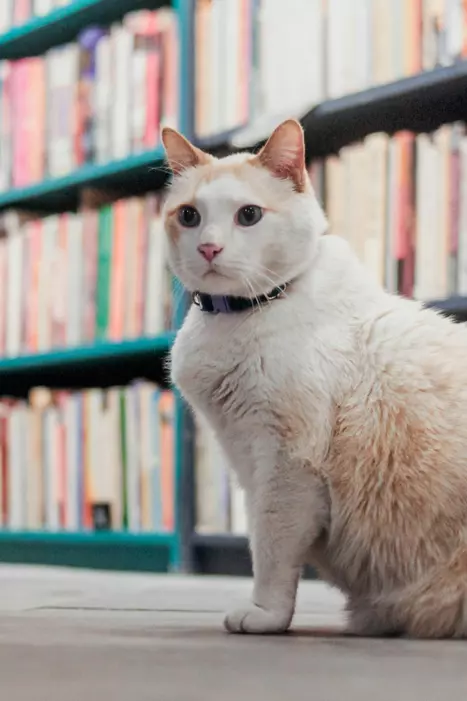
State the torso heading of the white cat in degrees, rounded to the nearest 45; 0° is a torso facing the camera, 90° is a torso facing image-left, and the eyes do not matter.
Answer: approximately 90°

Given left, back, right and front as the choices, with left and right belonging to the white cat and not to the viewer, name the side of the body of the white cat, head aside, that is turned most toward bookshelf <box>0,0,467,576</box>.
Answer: right

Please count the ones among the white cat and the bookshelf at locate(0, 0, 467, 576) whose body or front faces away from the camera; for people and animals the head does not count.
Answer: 0

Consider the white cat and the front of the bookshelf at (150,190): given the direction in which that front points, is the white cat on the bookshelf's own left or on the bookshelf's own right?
on the bookshelf's own left

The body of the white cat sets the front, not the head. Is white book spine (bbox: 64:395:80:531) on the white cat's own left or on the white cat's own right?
on the white cat's own right

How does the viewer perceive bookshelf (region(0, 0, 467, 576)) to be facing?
facing the viewer and to the left of the viewer
